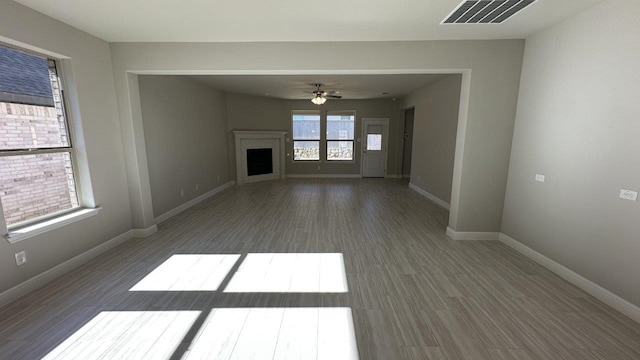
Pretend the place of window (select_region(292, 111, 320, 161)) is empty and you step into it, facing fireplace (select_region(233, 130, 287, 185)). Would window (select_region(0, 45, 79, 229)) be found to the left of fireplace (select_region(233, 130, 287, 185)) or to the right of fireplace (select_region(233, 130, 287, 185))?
left

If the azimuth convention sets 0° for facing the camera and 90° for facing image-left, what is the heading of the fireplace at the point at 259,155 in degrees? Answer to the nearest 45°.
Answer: approximately 315°

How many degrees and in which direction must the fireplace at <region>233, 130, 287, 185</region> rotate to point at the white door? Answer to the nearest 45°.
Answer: approximately 45° to its left

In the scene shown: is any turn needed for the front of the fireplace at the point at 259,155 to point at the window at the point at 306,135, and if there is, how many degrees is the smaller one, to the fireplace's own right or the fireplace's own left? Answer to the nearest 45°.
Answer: approximately 45° to the fireplace's own left

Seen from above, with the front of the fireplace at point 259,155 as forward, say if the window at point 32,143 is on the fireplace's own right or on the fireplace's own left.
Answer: on the fireplace's own right

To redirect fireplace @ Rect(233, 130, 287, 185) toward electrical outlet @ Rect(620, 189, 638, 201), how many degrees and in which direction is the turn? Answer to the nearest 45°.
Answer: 0° — it already faces it

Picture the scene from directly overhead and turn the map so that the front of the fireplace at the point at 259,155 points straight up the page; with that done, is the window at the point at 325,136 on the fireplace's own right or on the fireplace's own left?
on the fireplace's own left

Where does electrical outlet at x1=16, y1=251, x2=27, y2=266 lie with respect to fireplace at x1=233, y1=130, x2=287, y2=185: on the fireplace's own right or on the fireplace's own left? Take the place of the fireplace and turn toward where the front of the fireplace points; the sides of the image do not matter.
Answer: on the fireplace's own right
